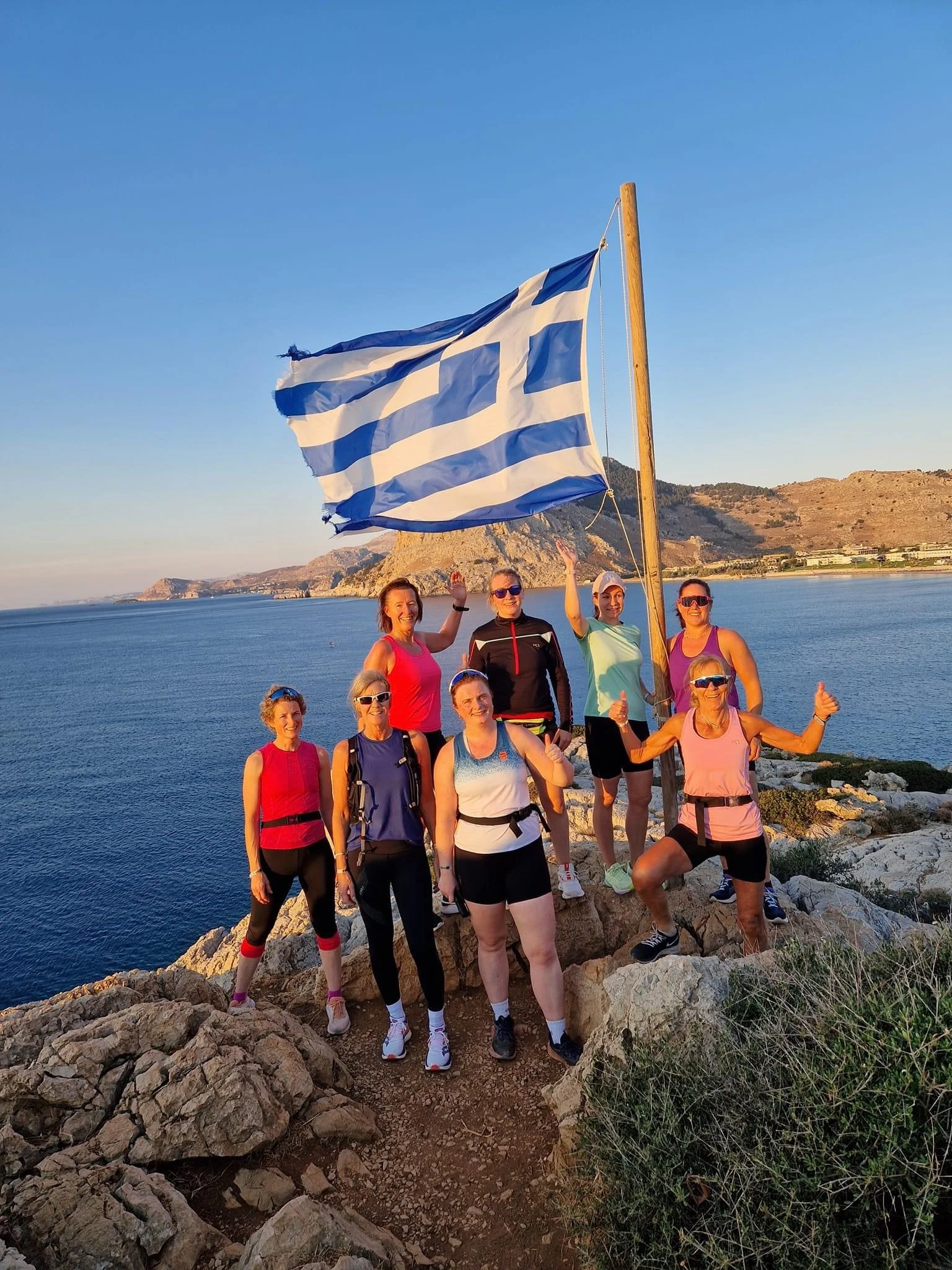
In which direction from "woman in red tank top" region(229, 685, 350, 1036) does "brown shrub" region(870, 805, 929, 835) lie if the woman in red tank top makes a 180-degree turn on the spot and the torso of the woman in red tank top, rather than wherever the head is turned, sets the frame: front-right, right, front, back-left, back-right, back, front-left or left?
front-right

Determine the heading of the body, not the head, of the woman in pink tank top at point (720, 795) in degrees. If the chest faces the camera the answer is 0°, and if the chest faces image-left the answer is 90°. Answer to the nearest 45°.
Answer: approximately 0°

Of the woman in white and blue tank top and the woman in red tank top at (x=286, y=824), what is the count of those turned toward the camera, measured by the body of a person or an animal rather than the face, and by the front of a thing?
2

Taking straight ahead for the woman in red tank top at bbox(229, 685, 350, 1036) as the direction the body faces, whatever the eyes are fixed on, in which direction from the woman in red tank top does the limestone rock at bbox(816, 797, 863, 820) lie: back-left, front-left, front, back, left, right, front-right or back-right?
back-left

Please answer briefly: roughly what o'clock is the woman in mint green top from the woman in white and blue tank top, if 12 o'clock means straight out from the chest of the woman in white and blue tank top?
The woman in mint green top is roughly at 7 o'clock from the woman in white and blue tank top.
